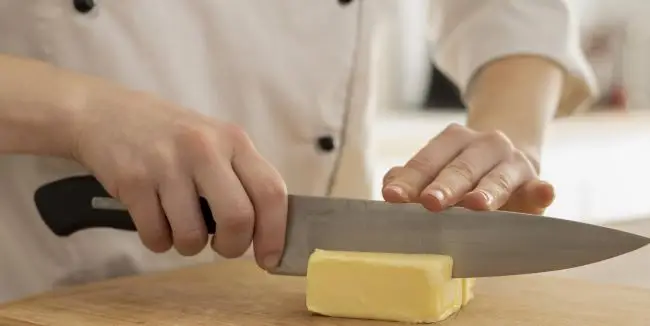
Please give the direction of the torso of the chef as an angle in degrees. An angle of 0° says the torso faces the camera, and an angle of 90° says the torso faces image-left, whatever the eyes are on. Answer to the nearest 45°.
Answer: approximately 315°
